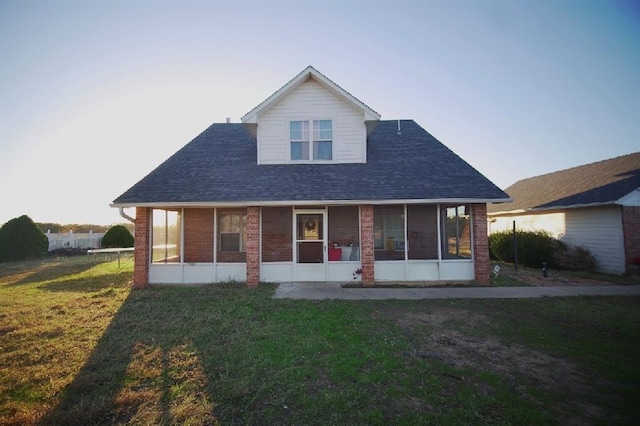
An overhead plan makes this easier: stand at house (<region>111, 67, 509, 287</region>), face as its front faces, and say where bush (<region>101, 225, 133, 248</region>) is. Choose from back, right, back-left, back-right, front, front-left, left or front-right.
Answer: back-right

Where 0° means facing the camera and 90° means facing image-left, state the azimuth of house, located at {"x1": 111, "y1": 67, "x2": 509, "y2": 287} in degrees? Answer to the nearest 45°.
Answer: approximately 0°

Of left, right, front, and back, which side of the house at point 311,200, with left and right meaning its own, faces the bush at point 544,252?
left

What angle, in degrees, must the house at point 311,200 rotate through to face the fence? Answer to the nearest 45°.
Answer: approximately 135° to its right

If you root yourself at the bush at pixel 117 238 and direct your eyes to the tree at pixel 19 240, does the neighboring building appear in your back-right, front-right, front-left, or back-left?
back-left

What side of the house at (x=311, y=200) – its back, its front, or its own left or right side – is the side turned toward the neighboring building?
left

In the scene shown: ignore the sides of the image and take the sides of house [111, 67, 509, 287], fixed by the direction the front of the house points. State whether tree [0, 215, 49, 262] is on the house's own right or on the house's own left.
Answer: on the house's own right

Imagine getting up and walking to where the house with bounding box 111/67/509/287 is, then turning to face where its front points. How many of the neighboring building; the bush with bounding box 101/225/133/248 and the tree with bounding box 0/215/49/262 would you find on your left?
1
